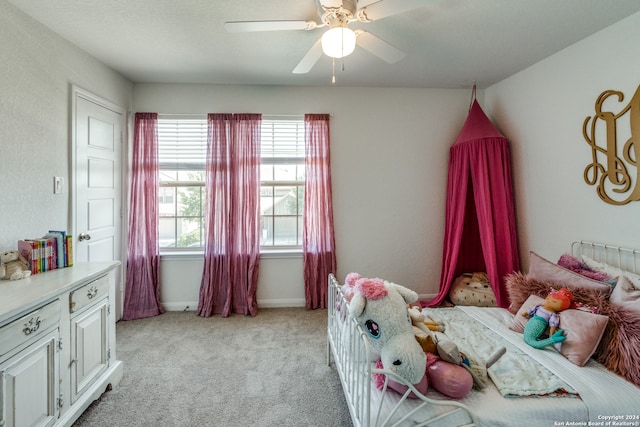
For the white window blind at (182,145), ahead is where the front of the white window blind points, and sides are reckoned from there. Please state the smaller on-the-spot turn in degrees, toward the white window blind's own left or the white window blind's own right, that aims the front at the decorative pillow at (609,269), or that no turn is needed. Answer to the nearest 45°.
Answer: approximately 45° to the white window blind's own left

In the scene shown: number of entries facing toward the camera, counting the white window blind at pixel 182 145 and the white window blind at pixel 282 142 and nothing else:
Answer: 2

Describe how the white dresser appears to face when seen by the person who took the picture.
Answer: facing the viewer and to the right of the viewer

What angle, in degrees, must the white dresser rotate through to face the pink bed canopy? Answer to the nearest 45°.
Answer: approximately 45° to its left

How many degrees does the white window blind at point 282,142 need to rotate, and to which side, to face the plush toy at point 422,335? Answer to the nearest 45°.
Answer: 0° — it already faces it

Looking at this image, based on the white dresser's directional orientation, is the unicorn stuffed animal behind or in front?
in front

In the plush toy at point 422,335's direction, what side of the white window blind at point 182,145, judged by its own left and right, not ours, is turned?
front

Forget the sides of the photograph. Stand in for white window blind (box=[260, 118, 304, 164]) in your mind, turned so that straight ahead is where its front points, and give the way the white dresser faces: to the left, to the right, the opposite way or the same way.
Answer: to the left

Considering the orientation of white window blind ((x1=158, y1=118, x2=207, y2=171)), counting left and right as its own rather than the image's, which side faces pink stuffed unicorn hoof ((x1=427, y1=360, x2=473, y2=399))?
front

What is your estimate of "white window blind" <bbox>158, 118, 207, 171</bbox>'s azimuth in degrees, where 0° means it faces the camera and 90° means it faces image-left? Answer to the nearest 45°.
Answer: approximately 0°

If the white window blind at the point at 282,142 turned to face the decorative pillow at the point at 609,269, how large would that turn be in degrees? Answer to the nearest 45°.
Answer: approximately 45° to its left
